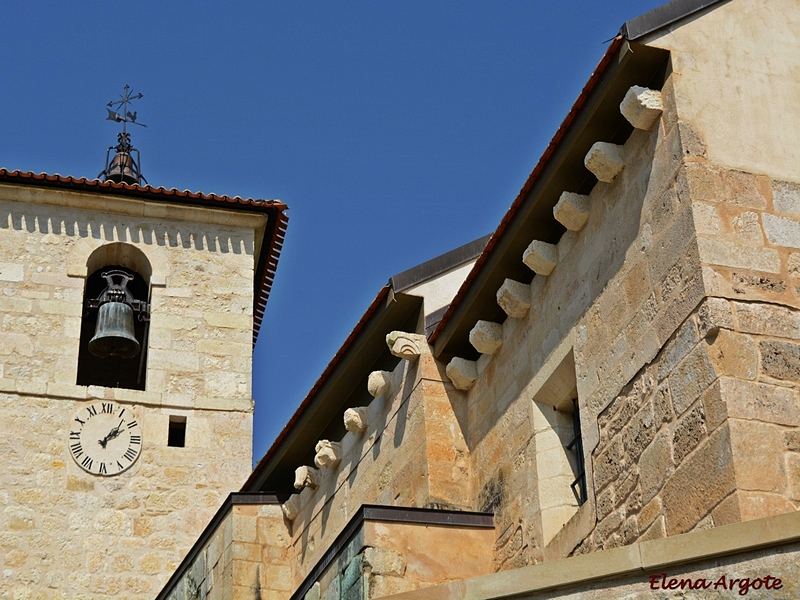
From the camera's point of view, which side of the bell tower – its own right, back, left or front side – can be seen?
front
